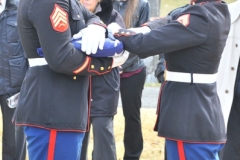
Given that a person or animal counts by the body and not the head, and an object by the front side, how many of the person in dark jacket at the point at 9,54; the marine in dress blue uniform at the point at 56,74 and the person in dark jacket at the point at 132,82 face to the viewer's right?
1

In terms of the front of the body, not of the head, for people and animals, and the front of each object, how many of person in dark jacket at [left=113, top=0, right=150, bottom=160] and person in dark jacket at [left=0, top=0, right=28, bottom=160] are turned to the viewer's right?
0

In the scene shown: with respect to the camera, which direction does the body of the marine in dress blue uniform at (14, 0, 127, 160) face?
to the viewer's right

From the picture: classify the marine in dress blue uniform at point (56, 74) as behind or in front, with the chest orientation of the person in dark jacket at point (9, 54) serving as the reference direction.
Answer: in front

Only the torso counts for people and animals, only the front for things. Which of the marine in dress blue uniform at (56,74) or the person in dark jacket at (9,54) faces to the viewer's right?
the marine in dress blue uniform

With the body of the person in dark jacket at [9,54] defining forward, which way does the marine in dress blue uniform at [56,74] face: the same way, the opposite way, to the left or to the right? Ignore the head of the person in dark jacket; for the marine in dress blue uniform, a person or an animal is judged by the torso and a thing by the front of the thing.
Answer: to the left

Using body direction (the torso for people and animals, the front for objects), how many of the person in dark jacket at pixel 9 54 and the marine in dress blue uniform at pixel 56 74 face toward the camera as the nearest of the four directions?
1

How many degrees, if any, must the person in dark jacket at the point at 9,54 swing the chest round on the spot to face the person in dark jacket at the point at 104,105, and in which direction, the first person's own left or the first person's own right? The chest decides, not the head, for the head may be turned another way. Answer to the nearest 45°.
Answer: approximately 45° to the first person's own left

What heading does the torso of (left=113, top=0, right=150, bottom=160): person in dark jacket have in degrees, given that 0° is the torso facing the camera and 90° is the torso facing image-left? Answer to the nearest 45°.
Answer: approximately 45°
